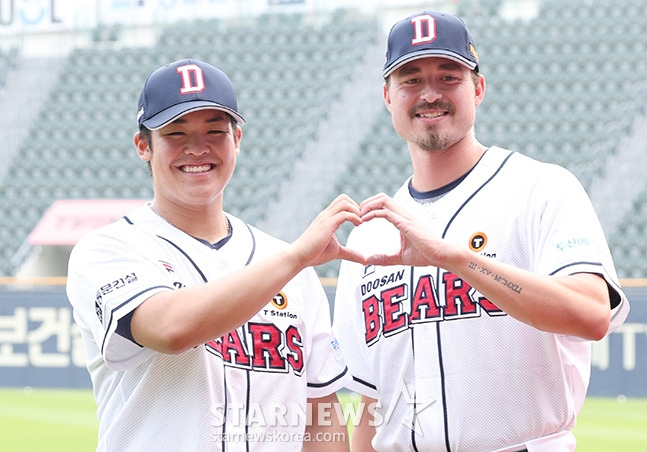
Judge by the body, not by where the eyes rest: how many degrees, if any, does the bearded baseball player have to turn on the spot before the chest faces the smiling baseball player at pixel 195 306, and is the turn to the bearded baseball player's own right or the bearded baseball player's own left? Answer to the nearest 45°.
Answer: approximately 45° to the bearded baseball player's own right

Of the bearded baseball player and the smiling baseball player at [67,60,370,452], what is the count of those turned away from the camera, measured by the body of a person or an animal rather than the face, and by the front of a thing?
0

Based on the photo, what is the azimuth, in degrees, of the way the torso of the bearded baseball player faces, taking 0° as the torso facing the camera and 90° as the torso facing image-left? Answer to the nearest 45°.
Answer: approximately 45°

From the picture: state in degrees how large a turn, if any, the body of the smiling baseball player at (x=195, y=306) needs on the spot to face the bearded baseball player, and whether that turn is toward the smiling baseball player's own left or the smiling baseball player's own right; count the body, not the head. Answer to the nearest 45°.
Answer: approximately 45° to the smiling baseball player's own left

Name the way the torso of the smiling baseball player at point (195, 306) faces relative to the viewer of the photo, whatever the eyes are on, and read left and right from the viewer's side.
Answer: facing the viewer and to the right of the viewer
